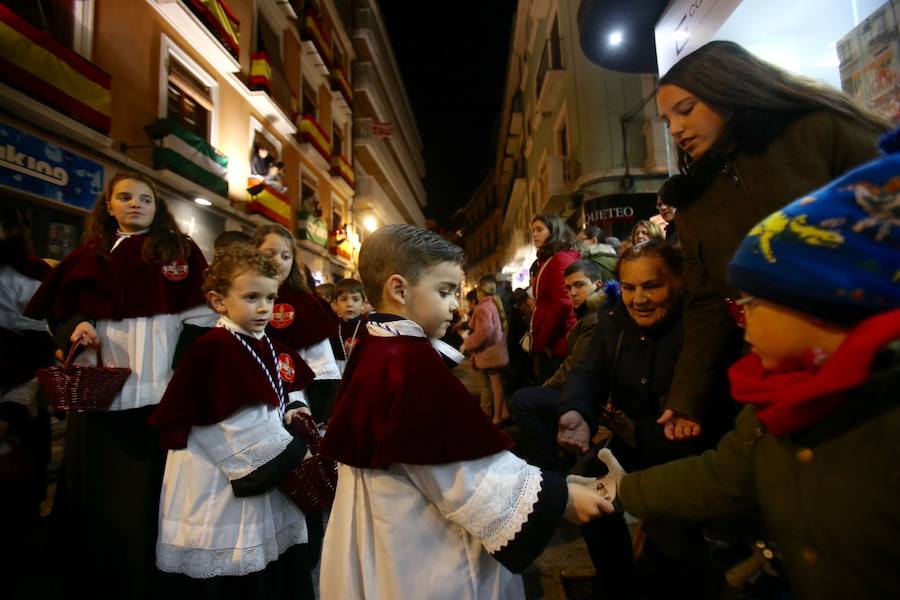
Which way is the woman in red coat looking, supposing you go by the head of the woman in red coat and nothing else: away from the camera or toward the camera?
toward the camera

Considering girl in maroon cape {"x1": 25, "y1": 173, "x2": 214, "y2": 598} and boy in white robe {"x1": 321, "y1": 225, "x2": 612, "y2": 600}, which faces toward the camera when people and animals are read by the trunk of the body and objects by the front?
the girl in maroon cape

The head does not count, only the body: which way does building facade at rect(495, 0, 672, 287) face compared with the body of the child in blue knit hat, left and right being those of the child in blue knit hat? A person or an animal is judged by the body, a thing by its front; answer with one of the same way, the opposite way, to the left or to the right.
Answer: the same way

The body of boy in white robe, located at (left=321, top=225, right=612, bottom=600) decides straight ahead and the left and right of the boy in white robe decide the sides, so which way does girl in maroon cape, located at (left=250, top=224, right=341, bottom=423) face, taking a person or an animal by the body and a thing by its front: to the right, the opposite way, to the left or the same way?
to the right

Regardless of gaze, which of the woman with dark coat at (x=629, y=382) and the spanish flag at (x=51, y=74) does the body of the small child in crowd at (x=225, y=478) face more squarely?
the woman with dark coat

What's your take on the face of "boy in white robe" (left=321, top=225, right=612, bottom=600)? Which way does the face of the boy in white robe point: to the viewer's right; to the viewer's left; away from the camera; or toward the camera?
to the viewer's right

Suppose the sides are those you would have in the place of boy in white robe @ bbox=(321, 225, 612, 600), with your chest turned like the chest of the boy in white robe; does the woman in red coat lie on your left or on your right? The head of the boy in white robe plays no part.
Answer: on your left

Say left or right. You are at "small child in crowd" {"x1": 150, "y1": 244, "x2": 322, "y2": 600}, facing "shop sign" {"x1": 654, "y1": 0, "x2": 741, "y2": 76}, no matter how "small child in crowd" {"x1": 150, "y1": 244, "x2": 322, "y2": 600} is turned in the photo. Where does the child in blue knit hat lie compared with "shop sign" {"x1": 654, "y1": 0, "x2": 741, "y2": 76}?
right

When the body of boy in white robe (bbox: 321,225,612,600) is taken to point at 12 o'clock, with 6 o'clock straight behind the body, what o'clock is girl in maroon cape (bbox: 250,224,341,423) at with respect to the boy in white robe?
The girl in maroon cape is roughly at 8 o'clock from the boy in white robe.

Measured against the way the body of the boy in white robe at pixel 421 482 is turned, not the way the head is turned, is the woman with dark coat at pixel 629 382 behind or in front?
in front

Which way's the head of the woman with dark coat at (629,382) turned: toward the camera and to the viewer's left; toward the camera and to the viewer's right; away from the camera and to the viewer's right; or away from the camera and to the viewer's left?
toward the camera and to the viewer's left

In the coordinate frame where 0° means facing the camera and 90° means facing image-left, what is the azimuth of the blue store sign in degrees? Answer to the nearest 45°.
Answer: approximately 315°

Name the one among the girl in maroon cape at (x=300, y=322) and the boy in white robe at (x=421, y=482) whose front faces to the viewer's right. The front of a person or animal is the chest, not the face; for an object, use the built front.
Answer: the boy in white robe

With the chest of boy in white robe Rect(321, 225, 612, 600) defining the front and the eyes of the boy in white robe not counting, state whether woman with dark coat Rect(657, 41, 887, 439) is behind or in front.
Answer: in front

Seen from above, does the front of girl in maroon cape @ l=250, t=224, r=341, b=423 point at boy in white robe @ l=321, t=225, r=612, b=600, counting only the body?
no

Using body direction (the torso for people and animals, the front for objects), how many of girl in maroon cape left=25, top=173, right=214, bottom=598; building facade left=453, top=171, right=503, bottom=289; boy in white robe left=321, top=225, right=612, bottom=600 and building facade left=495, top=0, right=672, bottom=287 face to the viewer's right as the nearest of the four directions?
1

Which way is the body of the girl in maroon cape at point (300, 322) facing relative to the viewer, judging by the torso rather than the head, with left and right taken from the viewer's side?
facing the viewer and to the left of the viewer

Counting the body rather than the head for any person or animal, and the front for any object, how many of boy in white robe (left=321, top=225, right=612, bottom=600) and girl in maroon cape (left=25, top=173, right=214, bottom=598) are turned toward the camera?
1
